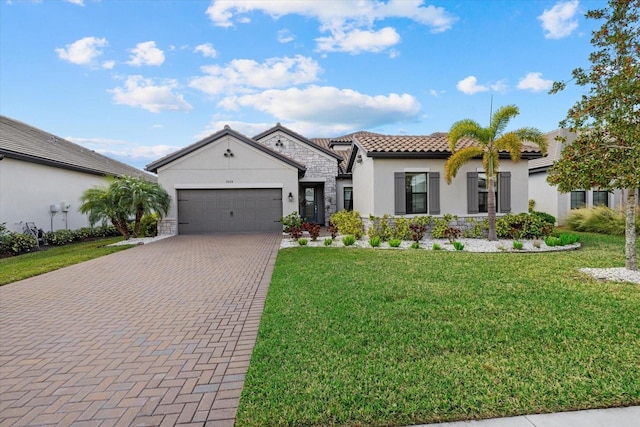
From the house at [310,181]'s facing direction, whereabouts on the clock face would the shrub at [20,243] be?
The shrub is roughly at 2 o'clock from the house.

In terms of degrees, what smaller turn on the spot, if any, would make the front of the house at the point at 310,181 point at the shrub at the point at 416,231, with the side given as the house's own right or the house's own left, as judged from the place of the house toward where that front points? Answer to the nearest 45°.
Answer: approximately 45° to the house's own left

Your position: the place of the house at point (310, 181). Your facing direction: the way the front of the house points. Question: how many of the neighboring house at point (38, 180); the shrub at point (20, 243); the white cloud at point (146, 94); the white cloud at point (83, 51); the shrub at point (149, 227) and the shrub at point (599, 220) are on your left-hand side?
1

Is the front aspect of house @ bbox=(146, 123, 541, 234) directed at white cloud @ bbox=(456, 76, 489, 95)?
no

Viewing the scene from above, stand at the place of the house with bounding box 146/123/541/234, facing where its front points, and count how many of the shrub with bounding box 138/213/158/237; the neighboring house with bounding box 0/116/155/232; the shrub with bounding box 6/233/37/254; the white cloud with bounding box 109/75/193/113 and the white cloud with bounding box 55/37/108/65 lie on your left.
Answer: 0

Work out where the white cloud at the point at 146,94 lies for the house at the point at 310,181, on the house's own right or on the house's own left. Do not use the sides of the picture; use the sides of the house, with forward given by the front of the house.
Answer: on the house's own right

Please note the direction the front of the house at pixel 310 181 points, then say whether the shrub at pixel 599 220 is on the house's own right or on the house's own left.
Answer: on the house's own left

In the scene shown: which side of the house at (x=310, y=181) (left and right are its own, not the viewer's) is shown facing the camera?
front

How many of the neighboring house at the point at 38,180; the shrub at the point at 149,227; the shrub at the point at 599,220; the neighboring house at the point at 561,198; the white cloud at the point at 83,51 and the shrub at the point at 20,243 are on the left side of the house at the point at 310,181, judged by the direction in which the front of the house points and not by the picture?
2

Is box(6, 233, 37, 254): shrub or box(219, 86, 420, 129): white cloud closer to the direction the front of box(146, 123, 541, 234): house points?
the shrub

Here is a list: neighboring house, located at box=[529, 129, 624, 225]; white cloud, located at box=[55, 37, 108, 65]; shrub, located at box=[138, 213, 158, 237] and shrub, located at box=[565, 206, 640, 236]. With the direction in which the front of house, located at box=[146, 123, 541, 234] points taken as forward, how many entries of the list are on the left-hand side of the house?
2

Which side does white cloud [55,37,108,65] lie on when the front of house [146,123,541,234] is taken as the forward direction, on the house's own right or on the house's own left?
on the house's own right

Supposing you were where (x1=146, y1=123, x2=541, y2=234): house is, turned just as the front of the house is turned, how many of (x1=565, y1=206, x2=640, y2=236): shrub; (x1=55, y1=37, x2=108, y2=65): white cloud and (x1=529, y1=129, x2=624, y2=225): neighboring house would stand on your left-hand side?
2

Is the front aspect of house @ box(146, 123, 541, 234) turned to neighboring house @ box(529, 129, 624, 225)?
no

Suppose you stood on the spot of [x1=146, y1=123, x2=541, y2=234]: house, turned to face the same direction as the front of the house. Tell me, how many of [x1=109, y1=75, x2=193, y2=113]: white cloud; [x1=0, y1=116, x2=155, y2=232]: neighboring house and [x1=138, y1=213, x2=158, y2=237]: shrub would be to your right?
3
